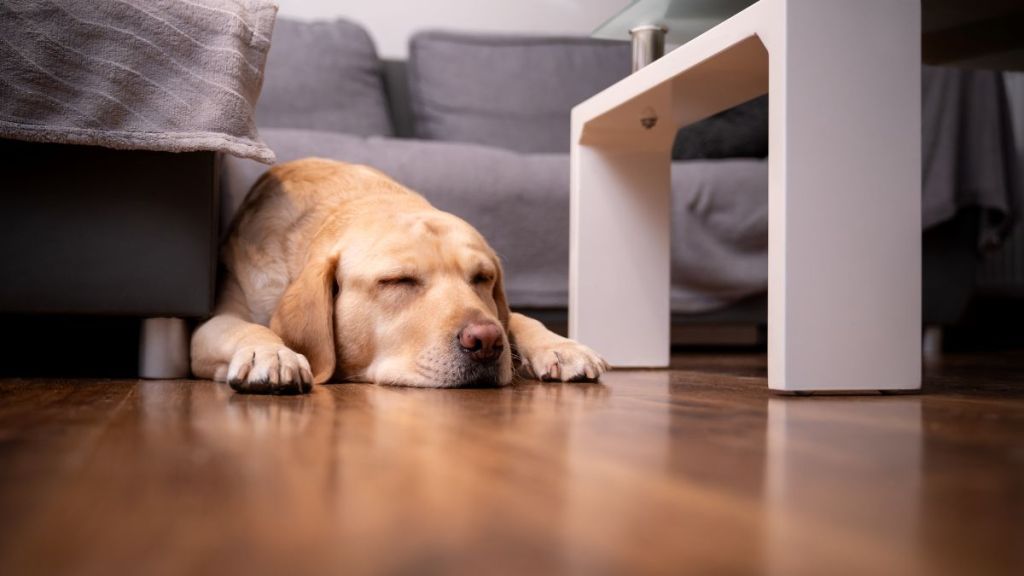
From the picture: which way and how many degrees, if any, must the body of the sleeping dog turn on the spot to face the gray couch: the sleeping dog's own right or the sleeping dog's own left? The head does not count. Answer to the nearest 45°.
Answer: approximately 135° to the sleeping dog's own left

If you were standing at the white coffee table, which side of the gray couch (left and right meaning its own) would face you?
front

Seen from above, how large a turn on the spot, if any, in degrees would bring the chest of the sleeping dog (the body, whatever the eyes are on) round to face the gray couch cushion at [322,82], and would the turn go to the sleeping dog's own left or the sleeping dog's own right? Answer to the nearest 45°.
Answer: approximately 135° to the sleeping dog's own left

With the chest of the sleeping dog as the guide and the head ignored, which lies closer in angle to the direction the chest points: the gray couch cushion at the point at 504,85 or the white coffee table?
the white coffee table

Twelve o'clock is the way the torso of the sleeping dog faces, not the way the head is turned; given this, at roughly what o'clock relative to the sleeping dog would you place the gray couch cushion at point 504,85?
The gray couch cushion is roughly at 8 o'clock from the sleeping dog.

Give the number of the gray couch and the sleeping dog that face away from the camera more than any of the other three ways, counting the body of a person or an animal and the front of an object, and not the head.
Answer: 0

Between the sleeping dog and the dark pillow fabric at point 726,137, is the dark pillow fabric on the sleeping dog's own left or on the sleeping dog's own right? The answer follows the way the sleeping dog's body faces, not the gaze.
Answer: on the sleeping dog's own left

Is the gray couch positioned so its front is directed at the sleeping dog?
yes

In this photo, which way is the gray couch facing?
toward the camera

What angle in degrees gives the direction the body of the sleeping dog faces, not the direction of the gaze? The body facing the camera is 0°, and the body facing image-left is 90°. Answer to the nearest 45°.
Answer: approximately 315°
